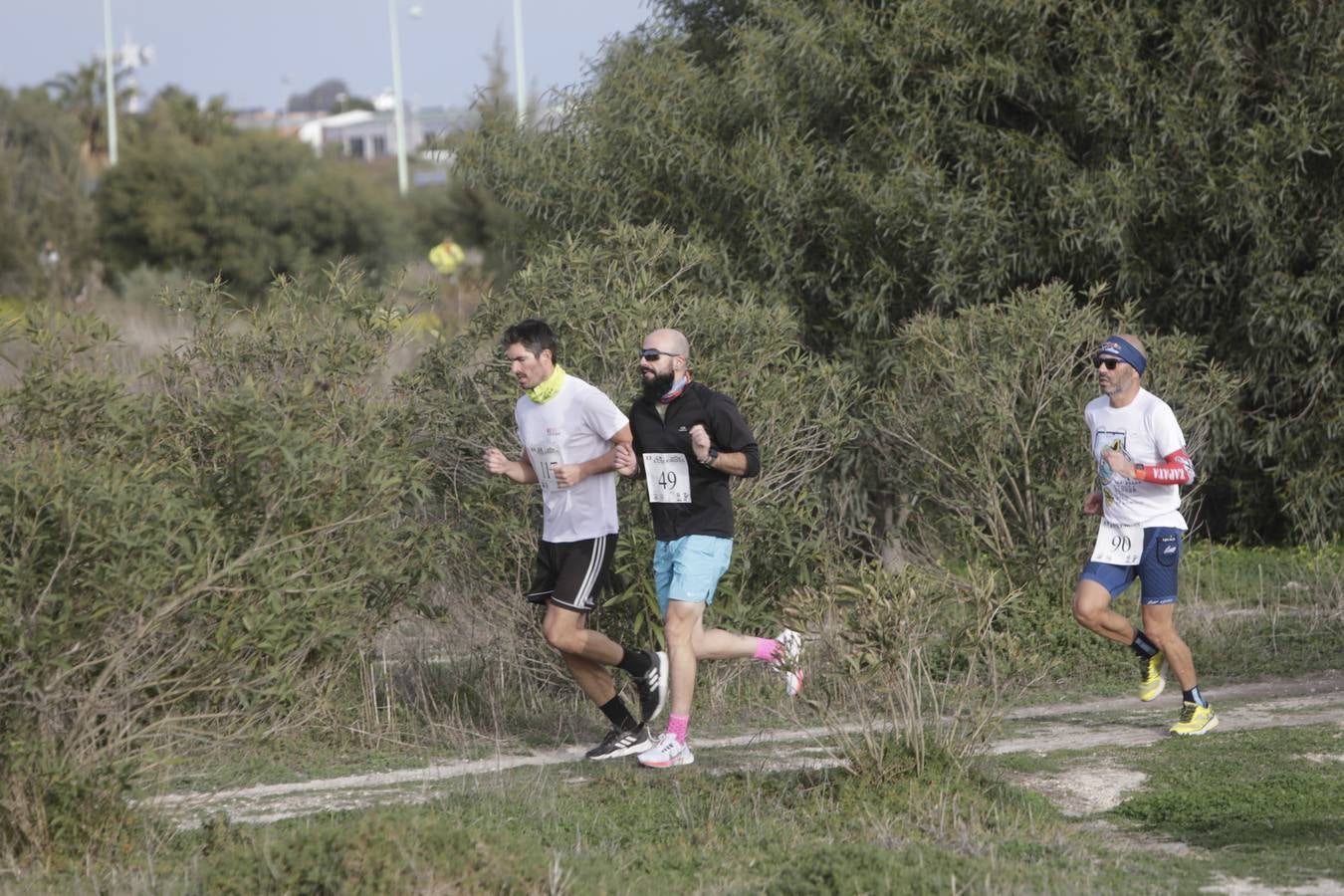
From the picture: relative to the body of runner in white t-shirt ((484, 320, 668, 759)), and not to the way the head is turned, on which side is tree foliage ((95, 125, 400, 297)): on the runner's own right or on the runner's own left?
on the runner's own right

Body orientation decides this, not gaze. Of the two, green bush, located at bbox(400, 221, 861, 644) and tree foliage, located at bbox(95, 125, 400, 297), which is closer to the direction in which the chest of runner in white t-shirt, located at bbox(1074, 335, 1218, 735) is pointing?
the green bush

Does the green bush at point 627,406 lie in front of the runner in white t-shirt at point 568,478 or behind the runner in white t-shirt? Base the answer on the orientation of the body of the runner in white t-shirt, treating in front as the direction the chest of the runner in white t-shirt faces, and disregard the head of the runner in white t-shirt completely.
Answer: behind

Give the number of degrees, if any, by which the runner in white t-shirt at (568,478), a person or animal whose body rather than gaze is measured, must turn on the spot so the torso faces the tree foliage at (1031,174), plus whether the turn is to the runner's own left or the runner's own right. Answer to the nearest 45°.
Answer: approximately 180°

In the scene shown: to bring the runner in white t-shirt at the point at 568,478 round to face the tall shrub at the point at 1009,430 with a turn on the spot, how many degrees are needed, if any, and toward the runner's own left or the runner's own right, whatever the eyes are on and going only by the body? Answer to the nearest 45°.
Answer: approximately 180°

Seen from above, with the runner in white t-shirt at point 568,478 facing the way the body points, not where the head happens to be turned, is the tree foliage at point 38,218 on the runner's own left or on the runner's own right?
on the runner's own right

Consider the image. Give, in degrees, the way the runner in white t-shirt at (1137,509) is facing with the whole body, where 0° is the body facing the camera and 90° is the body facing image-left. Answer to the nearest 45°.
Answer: approximately 45°

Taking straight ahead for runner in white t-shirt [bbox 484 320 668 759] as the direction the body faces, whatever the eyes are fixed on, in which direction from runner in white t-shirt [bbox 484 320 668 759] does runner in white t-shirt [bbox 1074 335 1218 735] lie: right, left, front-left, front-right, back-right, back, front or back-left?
back-left
